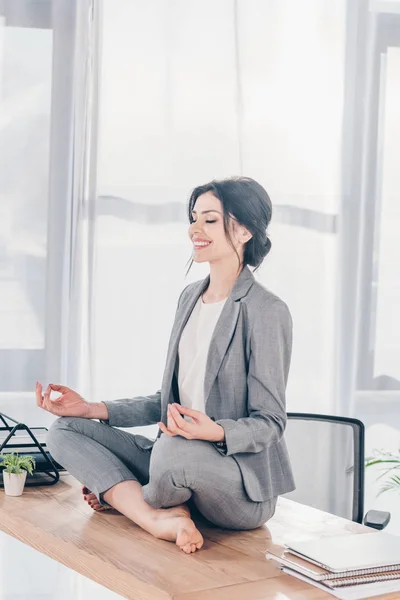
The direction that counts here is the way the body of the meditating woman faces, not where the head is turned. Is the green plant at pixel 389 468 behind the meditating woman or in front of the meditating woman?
behind

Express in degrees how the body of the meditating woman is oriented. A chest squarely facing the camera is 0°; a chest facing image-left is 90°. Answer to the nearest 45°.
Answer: approximately 45°

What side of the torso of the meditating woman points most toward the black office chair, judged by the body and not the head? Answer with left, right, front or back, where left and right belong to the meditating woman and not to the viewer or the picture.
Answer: back
